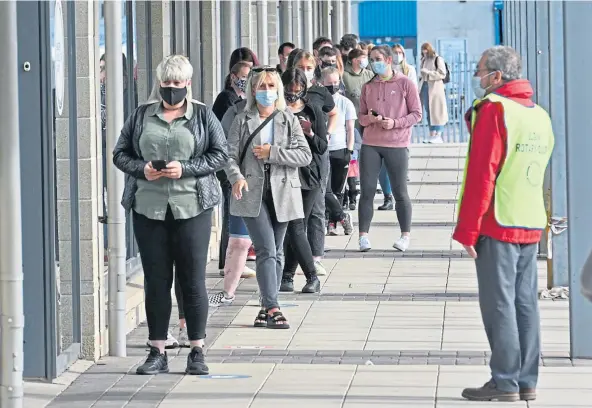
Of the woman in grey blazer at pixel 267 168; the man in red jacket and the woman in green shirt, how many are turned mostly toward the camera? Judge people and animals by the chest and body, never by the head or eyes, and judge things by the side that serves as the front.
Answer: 2

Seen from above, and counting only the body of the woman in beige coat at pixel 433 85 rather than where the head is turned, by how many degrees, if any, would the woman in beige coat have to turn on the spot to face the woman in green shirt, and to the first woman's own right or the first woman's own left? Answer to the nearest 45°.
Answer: approximately 45° to the first woman's own left

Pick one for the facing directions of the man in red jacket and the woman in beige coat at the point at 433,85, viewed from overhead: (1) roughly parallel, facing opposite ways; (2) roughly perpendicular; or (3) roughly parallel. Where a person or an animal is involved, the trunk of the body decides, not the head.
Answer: roughly perpendicular

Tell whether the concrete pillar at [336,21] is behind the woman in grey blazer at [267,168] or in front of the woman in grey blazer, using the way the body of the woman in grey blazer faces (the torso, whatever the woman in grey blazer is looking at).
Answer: behind

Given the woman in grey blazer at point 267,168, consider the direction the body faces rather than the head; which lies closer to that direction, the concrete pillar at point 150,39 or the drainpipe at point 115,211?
the drainpipe

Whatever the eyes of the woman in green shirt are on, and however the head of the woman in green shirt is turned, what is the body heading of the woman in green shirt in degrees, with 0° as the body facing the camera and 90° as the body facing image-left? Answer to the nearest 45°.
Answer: approximately 0°

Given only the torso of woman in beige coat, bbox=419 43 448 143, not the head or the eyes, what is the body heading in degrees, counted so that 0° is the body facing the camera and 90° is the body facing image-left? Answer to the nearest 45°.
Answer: approximately 45°

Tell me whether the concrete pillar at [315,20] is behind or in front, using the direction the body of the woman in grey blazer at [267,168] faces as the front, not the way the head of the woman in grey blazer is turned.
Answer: behind

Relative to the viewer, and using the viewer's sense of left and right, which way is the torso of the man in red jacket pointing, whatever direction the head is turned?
facing away from the viewer and to the left of the viewer

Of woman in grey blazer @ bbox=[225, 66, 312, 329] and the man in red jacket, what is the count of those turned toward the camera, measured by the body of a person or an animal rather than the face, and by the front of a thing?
1
